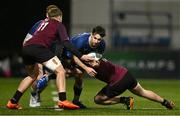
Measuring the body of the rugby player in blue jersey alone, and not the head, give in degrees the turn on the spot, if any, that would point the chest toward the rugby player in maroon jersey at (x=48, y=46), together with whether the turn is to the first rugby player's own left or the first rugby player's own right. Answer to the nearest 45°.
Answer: approximately 90° to the first rugby player's own right

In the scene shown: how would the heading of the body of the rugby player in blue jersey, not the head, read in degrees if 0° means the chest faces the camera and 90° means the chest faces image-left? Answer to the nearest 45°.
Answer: approximately 315°
